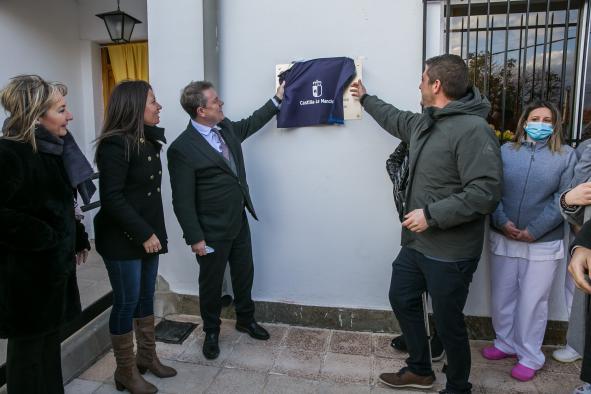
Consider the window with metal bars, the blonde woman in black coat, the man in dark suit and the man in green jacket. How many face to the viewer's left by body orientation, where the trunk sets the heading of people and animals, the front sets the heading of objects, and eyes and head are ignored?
1

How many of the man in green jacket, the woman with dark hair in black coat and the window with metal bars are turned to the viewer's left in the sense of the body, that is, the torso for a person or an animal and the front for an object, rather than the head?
1

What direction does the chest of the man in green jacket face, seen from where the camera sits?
to the viewer's left

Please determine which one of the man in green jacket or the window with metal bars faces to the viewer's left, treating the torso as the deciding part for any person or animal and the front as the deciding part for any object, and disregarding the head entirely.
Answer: the man in green jacket

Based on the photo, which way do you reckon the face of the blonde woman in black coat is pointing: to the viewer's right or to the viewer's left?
to the viewer's right

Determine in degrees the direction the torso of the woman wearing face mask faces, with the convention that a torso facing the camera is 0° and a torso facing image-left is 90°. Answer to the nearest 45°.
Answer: approximately 45°

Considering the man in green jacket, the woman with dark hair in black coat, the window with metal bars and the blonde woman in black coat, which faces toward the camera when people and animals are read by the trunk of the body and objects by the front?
the window with metal bars

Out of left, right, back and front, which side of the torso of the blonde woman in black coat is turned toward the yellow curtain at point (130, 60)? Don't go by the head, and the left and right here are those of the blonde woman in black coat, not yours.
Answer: left

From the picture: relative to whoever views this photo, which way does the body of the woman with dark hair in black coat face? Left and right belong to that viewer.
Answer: facing to the right of the viewer

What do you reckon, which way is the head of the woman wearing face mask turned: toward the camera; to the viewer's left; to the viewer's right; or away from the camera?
toward the camera

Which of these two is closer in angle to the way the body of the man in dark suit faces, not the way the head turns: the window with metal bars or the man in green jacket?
the man in green jacket

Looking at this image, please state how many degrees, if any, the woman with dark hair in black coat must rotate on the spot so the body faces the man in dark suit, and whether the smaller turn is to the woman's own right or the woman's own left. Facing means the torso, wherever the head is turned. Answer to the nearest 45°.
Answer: approximately 45° to the woman's own left

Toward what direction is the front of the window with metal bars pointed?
toward the camera
